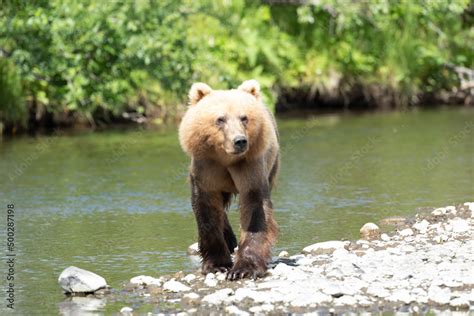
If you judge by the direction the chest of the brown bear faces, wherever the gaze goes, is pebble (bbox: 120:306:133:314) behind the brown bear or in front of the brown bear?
in front

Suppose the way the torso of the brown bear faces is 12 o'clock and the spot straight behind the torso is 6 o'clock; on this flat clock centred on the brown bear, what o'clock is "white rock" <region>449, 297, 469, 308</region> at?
The white rock is roughly at 10 o'clock from the brown bear.

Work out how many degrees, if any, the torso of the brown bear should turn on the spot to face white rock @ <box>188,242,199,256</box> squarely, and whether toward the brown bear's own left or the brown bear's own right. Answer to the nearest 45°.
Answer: approximately 180°

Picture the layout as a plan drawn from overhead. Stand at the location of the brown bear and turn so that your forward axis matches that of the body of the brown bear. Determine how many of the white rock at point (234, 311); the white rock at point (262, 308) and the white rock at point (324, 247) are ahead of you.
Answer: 2

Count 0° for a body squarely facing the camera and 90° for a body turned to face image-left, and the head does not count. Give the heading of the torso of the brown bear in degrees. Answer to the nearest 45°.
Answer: approximately 0°

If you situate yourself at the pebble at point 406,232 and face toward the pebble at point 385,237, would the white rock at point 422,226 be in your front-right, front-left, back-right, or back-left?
back-right

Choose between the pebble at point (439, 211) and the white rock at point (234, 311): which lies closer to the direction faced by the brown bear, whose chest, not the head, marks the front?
the white rock

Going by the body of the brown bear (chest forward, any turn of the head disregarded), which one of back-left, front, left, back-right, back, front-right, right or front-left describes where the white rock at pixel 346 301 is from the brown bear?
front-left

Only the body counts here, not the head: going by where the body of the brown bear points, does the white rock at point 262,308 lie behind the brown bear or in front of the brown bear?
in front

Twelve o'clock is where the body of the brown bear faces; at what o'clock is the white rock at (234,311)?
The white rock is roughly at 12 o'clock from the brown bear.
